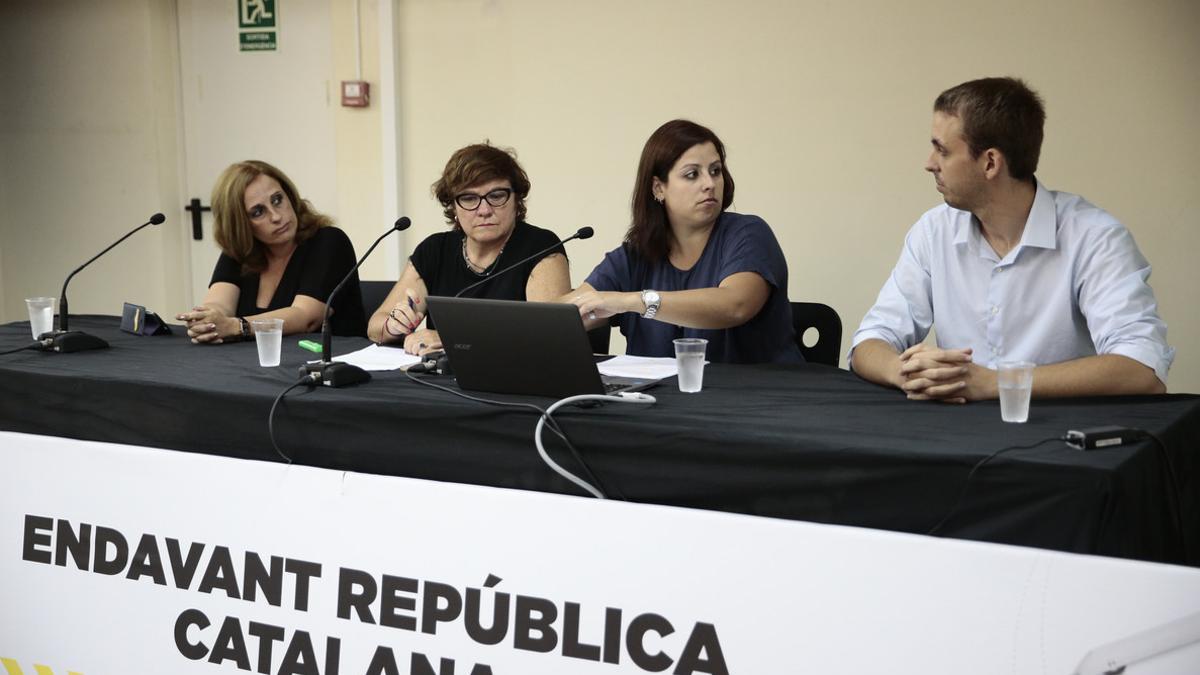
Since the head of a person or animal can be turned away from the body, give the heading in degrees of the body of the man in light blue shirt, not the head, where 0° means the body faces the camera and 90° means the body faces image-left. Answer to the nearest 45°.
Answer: approximately 45°

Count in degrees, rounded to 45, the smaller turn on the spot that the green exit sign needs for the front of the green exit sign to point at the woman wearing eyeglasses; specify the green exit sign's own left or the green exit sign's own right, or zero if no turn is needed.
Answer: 0° — it already faces them

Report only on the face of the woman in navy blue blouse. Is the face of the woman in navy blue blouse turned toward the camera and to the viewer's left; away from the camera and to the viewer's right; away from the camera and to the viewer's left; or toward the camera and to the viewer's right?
toward the camera and to the viewer's right

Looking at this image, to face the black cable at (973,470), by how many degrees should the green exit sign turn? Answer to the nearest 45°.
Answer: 0° — it already faces it

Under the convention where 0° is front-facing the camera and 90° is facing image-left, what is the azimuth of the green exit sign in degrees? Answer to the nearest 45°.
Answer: approximately 0°

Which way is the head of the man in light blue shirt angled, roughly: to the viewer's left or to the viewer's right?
to the viewer's left

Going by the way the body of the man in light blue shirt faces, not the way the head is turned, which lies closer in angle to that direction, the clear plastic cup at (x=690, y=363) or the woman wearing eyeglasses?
the clear plastic cup

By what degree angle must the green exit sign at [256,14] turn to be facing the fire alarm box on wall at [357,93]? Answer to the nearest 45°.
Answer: approximately 45° to its left
